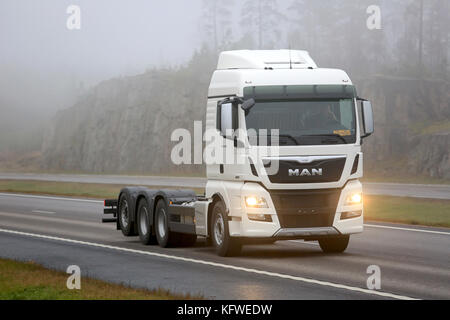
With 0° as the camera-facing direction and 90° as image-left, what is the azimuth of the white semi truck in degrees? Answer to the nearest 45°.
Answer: approximately 315°
